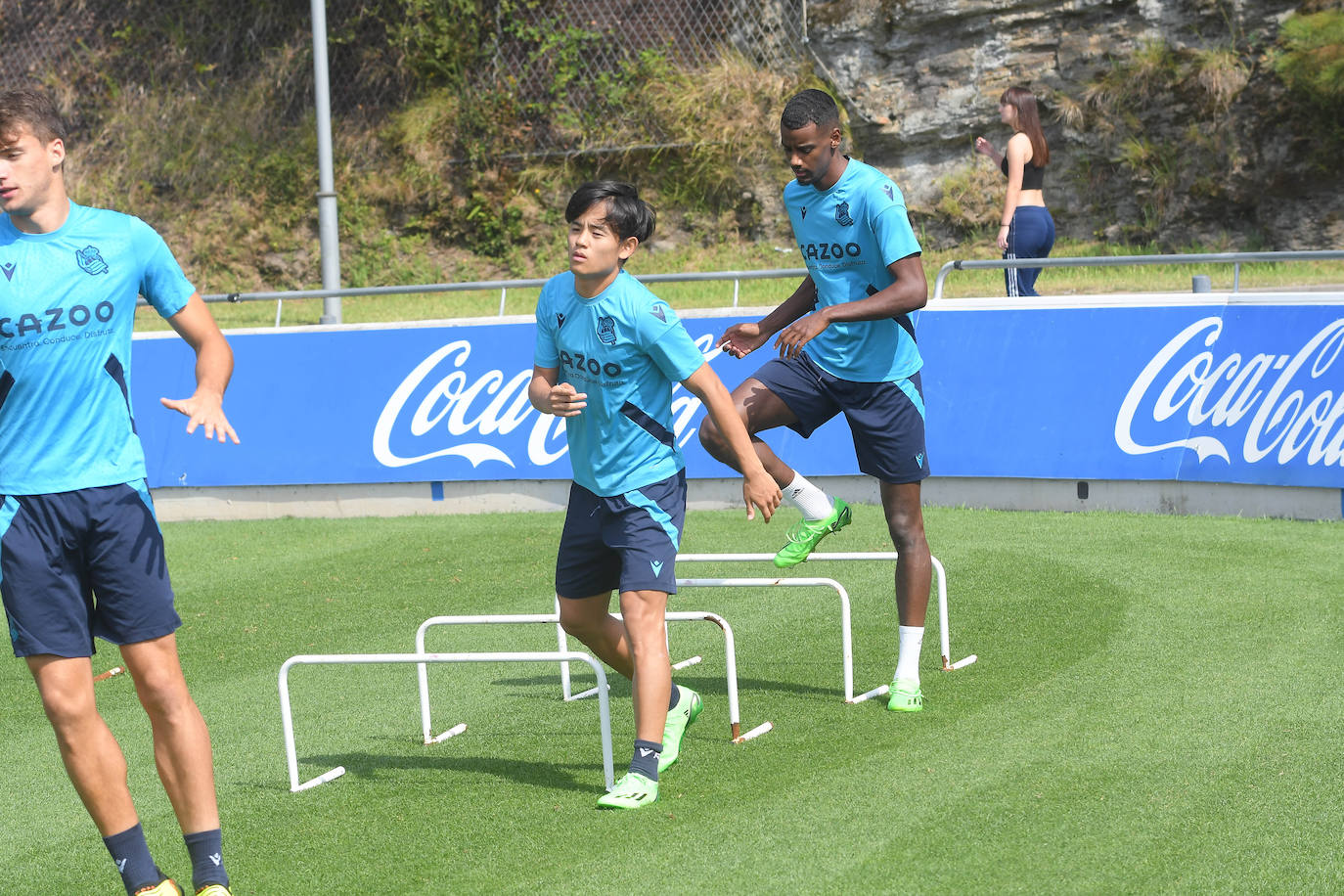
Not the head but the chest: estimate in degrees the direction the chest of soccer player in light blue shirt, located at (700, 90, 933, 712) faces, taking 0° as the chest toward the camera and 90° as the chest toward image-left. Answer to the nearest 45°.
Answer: approximately 45°

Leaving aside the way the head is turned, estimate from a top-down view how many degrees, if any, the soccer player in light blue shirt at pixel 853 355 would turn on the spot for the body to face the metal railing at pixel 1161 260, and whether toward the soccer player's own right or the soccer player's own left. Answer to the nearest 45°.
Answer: approximately 180°

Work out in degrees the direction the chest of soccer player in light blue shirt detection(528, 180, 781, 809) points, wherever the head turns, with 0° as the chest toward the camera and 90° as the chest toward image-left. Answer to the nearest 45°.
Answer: approximately 45°

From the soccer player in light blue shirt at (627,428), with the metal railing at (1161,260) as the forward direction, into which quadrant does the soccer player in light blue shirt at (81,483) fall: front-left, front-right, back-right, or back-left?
back-left

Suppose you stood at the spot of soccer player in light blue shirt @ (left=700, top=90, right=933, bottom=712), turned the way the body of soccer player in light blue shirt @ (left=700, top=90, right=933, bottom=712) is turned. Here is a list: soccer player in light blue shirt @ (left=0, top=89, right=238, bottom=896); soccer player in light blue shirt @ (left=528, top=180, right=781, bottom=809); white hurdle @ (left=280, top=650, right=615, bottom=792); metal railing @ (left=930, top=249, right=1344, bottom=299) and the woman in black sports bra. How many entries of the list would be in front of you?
3

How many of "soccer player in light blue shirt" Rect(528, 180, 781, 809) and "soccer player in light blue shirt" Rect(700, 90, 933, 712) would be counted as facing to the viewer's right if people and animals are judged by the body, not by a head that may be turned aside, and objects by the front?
0

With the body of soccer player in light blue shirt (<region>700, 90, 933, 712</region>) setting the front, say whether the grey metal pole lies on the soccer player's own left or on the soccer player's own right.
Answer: on the soccer player's own right

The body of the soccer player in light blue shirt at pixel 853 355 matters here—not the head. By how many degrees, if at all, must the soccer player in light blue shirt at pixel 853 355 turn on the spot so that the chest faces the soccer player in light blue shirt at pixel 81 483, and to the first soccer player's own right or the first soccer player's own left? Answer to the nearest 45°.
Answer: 0° — they already face them

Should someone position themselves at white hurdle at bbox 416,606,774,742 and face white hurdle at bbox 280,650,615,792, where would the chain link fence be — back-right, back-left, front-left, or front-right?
back-right

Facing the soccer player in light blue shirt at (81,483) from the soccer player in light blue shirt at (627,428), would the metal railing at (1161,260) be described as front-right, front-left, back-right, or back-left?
back-right

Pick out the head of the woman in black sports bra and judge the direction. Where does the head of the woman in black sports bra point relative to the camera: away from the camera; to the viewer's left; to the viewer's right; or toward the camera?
to the viewer's left
